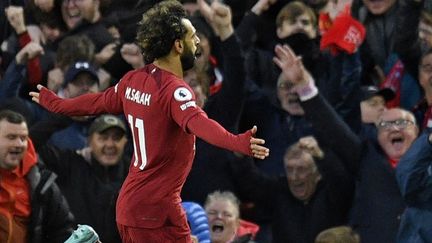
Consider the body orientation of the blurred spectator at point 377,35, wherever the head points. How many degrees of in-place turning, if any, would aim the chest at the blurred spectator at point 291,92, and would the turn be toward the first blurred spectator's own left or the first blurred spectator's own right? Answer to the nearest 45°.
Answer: approximately 45° to the first blurred spectator's own right

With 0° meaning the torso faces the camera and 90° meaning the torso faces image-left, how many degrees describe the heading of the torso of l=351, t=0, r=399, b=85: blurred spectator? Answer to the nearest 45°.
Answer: approximately 0°

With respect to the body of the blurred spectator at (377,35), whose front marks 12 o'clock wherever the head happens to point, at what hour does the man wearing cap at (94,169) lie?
The man wearing cap is roughly at 2 o'clock from the blurred spectator.
